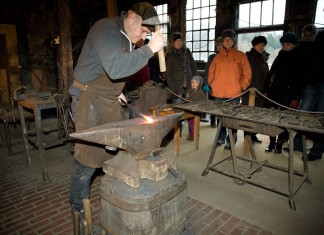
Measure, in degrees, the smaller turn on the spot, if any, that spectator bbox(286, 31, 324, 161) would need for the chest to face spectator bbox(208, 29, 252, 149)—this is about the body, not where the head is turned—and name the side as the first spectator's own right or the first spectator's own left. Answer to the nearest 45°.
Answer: approximately 45° to the first spectator's own right

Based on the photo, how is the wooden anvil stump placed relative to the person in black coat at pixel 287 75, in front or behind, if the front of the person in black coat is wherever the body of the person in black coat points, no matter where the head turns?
in front

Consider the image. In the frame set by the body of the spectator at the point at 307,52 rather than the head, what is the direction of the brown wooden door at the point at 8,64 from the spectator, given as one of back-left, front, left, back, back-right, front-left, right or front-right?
front-right

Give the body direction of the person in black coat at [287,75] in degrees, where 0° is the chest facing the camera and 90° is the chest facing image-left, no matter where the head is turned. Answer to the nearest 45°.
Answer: approximately 45°

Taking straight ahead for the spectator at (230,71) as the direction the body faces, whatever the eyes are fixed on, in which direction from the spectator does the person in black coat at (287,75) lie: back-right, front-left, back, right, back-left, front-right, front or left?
left

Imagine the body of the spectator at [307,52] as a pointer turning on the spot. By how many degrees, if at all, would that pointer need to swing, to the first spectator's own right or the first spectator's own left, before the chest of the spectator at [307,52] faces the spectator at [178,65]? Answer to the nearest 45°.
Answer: approximately 45° to the first spectator's own right

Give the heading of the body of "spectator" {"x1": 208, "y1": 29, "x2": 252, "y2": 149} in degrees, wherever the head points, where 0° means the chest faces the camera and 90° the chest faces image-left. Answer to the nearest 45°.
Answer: approximately 0°

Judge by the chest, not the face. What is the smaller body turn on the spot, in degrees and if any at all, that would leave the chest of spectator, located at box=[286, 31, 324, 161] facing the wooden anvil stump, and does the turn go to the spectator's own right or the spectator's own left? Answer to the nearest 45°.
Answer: approximately 45° to the spectator's own left

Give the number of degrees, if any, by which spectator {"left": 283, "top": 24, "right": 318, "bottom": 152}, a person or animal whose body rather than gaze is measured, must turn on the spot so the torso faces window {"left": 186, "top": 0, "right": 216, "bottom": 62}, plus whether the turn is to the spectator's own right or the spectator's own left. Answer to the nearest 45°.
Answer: approximately 90° to the spectator's own right

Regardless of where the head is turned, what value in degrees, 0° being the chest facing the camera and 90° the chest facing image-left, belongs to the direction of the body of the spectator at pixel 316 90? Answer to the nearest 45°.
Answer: approximately 45°

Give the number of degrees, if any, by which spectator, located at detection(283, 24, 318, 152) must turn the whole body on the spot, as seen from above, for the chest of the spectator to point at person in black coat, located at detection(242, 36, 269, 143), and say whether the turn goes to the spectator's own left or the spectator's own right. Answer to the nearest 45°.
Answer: approximately 90° to the spectator's own right

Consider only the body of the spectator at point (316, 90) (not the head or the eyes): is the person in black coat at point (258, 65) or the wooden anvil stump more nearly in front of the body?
the wooden anvil stump
